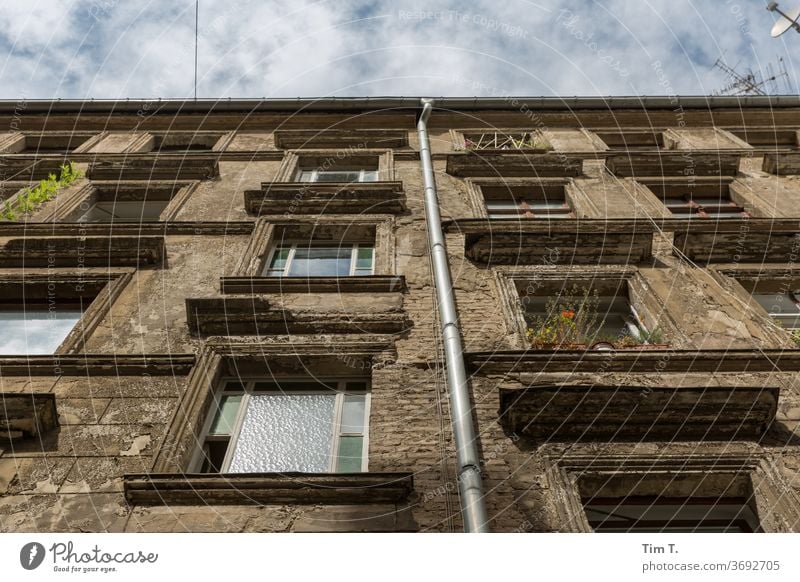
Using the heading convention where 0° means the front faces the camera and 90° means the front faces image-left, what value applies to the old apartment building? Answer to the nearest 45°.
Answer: approximately 0°

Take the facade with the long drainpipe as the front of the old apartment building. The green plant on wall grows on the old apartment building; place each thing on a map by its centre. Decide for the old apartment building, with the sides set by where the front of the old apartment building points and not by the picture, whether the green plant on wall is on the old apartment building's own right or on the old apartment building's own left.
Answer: on the old apartment building's own right
